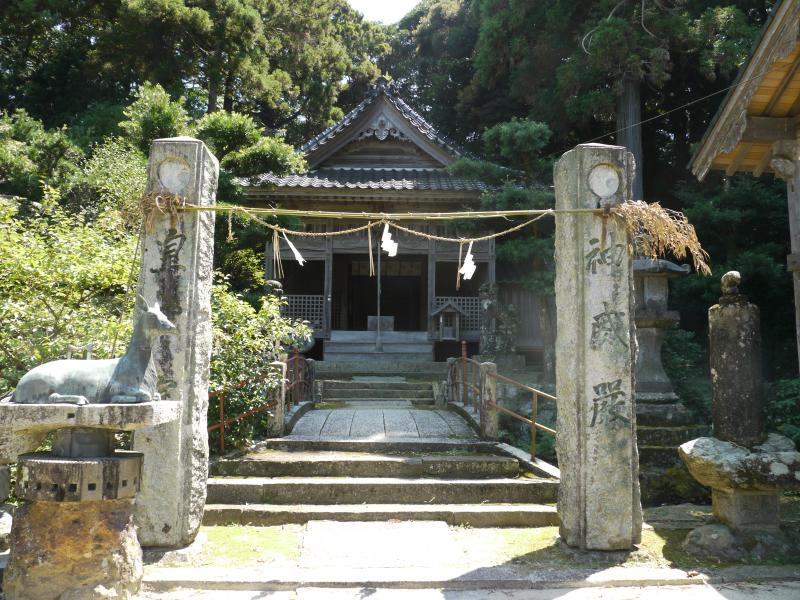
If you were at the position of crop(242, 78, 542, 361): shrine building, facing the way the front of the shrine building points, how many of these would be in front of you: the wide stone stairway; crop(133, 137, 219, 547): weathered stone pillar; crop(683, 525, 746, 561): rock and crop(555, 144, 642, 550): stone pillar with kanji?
4

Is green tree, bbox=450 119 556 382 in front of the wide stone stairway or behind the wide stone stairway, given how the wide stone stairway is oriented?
behind

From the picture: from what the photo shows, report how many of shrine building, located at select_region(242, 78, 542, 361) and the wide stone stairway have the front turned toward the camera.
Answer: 2

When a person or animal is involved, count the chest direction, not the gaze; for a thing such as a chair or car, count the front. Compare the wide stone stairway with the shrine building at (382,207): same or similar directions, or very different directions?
same or similar directions

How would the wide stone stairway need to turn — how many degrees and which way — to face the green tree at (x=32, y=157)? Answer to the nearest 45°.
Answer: approximately 135° to its right

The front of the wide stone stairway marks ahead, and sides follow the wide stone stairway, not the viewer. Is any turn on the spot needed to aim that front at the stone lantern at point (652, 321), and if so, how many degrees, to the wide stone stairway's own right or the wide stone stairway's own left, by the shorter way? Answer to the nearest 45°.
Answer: approximately 135° to the wide stone stairway's own left

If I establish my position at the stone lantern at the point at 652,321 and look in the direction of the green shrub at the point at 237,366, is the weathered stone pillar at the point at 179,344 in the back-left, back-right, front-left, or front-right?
front-left

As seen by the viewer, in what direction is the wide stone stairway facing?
toward the camera

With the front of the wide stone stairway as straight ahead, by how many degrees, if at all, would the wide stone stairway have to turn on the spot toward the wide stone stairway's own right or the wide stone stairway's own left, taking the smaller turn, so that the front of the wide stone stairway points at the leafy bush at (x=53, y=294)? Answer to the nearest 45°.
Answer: approximately 90° to the wide stone stairway's own right

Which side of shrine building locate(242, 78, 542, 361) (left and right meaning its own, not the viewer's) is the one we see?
front

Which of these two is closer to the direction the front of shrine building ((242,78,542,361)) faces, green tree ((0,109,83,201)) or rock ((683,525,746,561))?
the rock

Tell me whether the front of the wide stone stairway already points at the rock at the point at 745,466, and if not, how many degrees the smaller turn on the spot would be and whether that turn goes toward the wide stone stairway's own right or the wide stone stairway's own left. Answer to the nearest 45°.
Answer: approximately 45° to the wide stone stairway's own left
